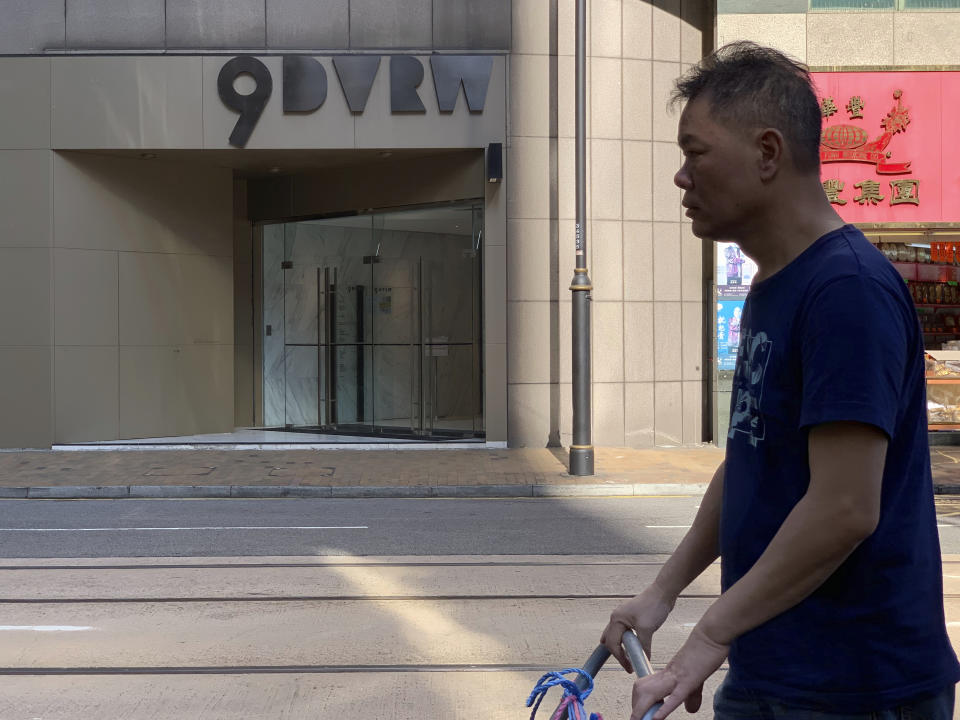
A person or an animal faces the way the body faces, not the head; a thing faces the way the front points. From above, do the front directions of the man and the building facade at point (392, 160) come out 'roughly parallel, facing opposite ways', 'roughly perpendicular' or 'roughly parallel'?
roughly perpendicular

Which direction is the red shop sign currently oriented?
toward the camera

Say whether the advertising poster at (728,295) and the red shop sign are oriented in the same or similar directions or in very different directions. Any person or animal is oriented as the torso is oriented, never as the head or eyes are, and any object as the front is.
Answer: same or similar directions

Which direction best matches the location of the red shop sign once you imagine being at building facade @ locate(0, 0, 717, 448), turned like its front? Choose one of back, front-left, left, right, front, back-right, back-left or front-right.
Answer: left

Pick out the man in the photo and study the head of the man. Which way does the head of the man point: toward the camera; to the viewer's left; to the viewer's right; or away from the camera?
to the viewer's left

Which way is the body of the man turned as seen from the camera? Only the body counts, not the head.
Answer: to the viewer's left

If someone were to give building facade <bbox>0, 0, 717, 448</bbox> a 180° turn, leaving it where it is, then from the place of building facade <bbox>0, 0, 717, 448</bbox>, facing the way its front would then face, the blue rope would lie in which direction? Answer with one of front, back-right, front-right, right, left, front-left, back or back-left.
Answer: back

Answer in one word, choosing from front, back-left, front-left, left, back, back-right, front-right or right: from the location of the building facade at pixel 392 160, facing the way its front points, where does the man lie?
front

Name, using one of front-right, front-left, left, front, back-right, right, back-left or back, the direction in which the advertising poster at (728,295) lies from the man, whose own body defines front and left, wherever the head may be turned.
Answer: right

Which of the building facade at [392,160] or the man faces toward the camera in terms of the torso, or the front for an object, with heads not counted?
the building facade

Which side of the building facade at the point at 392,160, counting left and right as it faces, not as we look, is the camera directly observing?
front

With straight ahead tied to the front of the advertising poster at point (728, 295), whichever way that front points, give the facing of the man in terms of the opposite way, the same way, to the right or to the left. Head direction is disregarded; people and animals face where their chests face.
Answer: to the right

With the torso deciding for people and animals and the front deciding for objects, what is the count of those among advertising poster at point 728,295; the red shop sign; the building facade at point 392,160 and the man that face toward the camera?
3

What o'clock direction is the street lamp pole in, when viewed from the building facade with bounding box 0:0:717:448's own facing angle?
The street lamp pole is roughly at 11 o'clock from the building facade.

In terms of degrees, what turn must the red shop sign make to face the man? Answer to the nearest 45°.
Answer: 0° — it already faces them

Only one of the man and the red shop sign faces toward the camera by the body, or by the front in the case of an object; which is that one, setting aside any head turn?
the red shop sign

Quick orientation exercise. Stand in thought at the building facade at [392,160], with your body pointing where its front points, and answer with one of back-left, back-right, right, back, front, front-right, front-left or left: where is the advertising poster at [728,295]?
left

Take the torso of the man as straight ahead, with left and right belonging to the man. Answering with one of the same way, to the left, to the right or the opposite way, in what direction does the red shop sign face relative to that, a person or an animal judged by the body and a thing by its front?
to the left
